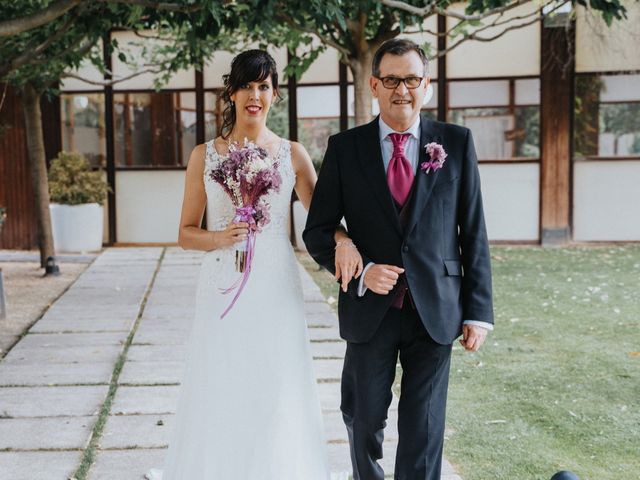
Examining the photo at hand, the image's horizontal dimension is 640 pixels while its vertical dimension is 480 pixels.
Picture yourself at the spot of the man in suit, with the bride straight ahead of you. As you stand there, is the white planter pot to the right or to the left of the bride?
right

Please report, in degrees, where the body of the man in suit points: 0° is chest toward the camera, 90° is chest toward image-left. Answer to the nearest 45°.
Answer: approximately 0°

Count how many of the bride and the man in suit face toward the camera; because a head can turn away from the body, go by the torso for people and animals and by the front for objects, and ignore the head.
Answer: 2

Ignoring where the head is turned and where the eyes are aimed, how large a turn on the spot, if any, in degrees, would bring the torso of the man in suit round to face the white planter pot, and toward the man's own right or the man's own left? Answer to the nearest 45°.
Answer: approximately 135° to the man's own right

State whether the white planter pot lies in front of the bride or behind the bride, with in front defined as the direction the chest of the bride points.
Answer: behind

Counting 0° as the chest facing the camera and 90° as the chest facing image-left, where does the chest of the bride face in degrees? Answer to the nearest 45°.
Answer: approximately 0°

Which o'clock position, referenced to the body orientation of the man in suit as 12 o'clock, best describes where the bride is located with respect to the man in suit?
The bride is roughly at 4 o'clock from the man in suit.

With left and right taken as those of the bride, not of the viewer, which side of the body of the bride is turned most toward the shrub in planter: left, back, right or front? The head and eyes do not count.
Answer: back
